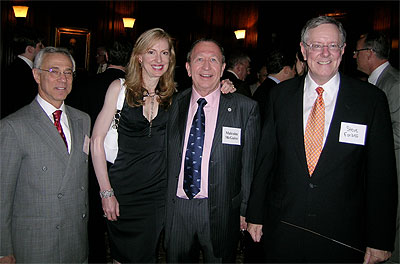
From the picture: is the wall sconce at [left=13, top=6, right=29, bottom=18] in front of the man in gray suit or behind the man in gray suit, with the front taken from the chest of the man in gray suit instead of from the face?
behind

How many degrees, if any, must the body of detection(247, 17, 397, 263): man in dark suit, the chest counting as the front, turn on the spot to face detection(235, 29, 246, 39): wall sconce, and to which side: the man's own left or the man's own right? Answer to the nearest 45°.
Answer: approximately 180°

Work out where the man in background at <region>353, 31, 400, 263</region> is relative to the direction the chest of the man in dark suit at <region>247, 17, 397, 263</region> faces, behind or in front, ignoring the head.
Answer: behind

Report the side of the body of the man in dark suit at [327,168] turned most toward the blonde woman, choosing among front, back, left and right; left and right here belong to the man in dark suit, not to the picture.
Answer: right

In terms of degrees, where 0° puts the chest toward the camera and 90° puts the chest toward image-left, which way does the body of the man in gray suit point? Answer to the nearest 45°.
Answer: approximately 315°
